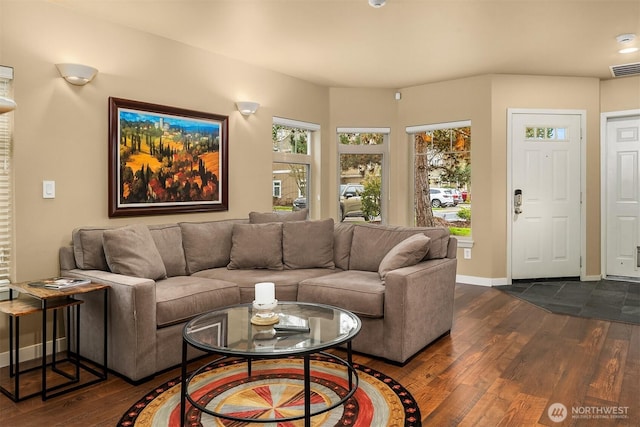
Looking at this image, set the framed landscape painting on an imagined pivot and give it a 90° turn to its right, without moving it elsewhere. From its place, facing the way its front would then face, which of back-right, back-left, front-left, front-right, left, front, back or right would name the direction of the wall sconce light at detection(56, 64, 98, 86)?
front

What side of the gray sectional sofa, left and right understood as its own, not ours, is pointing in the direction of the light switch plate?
right

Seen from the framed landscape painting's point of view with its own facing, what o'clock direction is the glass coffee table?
The glass coffee table is roughly at 1 o'clock from the framed landscape painting.

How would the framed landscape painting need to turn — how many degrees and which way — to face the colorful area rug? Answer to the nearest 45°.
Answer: approximately 45° to its right

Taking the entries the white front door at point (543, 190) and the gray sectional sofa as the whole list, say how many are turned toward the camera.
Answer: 2

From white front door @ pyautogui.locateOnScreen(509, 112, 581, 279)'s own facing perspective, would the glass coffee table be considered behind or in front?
in front

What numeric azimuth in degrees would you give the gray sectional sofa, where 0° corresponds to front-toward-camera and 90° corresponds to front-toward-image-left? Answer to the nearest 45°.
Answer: approximately 0°

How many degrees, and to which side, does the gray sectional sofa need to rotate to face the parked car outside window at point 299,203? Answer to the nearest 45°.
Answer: approximately 180°

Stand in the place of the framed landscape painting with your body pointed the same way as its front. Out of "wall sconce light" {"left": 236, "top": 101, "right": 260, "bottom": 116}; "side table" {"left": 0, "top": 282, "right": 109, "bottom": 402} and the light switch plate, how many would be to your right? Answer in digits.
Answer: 2
